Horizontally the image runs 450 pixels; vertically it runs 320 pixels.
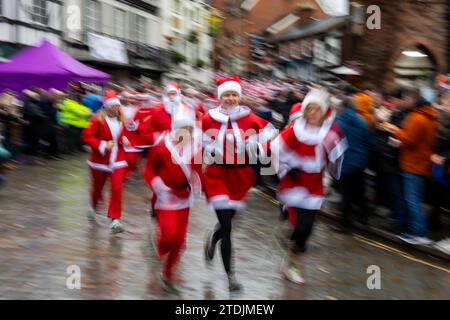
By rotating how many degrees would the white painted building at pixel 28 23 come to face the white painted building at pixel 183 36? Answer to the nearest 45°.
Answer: approximately 90° to its left

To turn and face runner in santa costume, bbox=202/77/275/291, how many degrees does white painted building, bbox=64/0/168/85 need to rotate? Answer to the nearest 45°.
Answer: approximately 45° to its right

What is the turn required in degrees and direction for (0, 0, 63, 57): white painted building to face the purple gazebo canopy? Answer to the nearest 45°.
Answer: approximately 45° to its right

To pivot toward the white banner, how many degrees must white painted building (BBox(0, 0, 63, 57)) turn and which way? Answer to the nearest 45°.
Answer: approximately 90° to its left

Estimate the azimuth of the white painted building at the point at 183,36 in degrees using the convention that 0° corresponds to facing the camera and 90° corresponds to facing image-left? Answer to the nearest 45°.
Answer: approximately 315°

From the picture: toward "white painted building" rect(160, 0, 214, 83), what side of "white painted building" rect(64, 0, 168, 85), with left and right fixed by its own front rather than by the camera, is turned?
left
